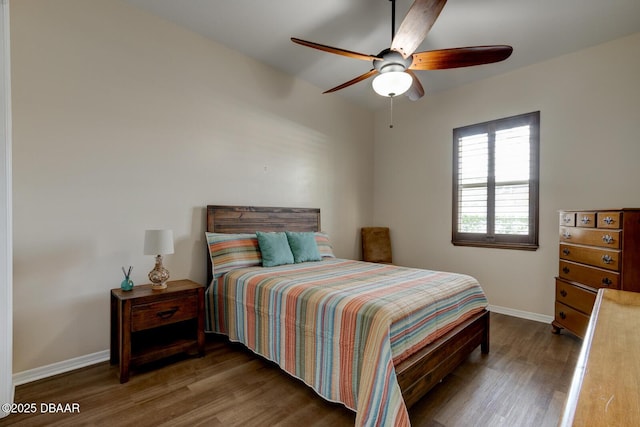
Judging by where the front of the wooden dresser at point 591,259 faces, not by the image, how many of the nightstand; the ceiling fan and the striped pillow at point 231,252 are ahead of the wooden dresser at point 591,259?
3

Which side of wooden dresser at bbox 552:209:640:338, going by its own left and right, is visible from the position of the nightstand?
front

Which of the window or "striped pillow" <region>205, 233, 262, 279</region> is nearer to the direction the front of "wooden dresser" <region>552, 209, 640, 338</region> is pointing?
the striped pillow

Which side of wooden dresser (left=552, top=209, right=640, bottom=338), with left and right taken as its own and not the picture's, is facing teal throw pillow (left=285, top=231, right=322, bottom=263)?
front

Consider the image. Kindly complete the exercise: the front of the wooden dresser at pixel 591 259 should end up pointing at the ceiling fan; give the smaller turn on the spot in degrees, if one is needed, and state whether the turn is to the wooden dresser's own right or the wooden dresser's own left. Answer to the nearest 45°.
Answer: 0° — it already faces it

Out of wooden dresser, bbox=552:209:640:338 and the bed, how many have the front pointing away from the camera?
0

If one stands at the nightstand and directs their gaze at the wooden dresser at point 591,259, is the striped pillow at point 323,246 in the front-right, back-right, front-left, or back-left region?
front-left

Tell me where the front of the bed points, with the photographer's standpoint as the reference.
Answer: facing the viewer and to the right of the viewer

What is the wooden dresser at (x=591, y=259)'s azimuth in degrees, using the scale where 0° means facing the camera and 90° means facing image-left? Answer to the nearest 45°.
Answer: approximately 45°

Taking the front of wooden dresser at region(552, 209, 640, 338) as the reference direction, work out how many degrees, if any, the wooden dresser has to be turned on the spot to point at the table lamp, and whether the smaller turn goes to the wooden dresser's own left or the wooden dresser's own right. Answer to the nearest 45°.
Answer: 0° — it already faces it

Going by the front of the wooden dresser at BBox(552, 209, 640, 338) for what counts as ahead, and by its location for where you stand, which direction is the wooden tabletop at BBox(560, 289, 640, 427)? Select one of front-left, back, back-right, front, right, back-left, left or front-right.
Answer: front-left

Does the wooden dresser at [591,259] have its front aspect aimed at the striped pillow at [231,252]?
yes
